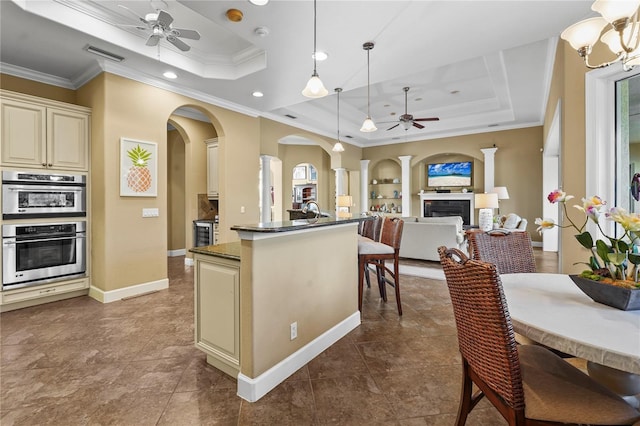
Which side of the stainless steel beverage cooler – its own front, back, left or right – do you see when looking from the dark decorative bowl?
front

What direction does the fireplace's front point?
toward the camera

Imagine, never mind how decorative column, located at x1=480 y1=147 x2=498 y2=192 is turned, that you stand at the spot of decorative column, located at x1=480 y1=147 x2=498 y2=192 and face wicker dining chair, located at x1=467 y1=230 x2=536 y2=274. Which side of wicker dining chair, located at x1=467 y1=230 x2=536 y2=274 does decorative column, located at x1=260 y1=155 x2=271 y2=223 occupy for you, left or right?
right

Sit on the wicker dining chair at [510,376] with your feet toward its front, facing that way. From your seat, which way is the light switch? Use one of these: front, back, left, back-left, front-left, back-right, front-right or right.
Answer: back-left

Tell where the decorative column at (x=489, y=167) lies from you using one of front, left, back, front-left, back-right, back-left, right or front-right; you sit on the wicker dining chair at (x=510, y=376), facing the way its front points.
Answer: front-left

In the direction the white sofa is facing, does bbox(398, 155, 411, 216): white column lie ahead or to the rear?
ahead

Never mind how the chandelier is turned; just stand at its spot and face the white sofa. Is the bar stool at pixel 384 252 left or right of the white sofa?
left

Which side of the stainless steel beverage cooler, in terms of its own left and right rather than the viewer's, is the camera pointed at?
front

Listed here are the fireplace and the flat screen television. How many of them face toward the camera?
2

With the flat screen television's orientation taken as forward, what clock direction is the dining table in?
The dining table is roughly at 12 o'clock from the flat screen television.

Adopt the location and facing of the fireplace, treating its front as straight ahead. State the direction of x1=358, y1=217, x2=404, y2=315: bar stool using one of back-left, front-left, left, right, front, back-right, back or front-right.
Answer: front

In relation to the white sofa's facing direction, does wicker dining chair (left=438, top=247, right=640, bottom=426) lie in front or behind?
behind

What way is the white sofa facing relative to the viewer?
away from the camera
